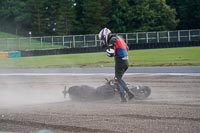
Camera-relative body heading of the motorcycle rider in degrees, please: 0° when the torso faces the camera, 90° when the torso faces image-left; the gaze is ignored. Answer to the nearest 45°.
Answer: approximately 90°
